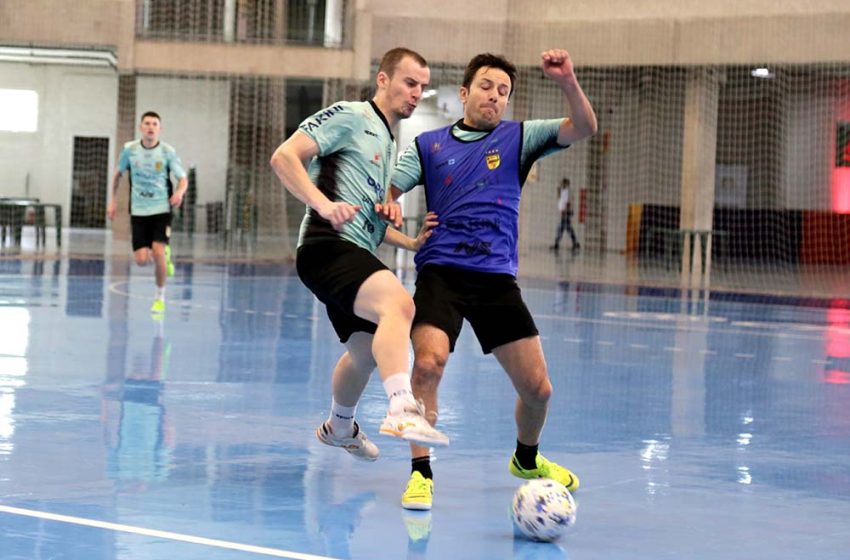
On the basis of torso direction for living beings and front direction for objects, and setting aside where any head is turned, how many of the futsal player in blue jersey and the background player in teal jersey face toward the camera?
2

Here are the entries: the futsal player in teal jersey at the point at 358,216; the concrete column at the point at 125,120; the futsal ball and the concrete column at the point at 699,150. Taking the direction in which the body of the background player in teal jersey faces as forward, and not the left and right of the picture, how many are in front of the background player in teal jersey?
2

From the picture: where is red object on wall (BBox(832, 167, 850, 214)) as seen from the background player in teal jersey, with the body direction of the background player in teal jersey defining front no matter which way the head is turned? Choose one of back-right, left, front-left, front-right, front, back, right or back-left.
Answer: back-left

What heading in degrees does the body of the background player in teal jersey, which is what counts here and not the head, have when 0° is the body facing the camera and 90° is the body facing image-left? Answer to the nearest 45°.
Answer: approximately 0°

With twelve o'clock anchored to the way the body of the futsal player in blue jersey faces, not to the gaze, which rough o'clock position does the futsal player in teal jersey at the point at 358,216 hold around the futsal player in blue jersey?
The futsal player in teal jersey is roughly at 2 o'clock from the futsal player in blue jersey.

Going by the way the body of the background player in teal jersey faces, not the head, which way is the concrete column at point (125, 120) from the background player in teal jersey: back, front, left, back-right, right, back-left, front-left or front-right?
back

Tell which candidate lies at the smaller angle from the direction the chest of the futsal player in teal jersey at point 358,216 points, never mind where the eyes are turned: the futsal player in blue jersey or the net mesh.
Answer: the futsal player in blue jersey

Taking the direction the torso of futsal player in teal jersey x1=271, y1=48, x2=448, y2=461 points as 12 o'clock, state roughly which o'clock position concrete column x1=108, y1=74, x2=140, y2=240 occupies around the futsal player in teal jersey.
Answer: The concrete column is roughly at 7 o'clock from the futsal player in teal jersey.

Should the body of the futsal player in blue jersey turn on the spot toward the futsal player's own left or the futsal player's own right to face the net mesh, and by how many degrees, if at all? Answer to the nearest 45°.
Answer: approximately 180°

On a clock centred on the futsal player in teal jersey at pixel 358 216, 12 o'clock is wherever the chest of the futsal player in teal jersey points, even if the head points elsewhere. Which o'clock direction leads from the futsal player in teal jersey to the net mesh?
The net mesh is roughly at 8 o'clock from the futsal player in teal jersey.
